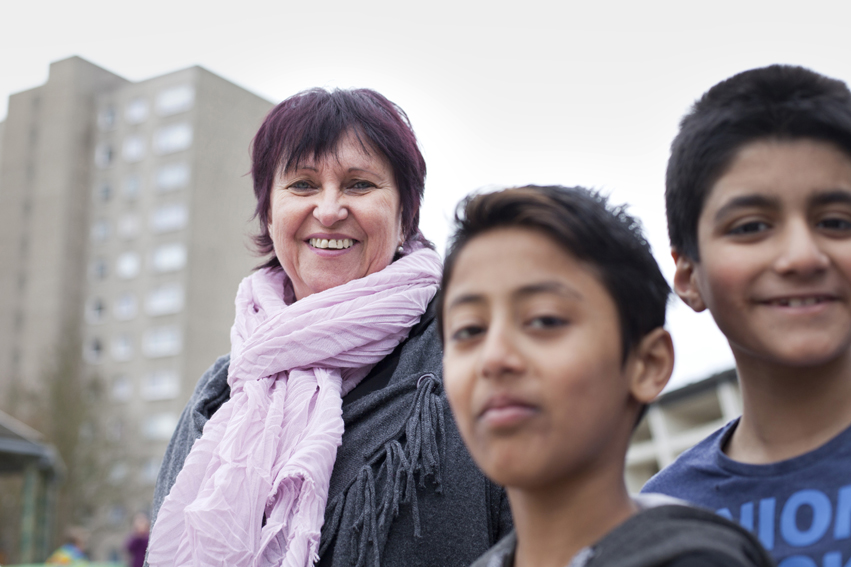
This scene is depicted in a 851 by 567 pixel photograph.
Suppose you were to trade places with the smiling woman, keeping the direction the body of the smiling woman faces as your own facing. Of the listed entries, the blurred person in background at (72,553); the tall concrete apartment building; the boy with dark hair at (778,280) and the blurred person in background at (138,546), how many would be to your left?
1

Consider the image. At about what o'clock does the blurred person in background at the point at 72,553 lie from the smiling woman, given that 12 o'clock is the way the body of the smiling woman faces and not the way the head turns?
The blurred person in background is roughly at 4 o'clock from the smiling woman.

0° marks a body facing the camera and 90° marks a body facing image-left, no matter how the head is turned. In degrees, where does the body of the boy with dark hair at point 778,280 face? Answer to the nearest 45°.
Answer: approximately 0°

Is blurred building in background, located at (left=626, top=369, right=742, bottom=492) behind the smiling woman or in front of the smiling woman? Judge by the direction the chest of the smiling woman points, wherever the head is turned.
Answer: behind

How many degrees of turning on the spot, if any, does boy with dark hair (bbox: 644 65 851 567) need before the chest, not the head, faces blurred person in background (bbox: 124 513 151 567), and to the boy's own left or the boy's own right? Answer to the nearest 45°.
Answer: approximately 135° to the boy's own right

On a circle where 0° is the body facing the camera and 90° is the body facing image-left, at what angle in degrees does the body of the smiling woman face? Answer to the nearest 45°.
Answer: approximately 45°

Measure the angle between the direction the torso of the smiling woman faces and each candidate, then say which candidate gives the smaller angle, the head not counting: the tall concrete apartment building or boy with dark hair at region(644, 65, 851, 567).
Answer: the boy with dark hair

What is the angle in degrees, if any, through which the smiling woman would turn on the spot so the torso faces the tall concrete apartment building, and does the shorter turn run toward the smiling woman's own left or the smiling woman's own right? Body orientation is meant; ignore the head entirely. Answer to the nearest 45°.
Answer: approximately 135° to the smiling woman's own right

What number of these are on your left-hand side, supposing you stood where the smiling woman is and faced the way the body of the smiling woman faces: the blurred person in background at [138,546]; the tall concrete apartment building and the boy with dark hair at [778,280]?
1
